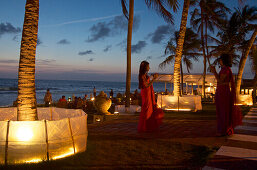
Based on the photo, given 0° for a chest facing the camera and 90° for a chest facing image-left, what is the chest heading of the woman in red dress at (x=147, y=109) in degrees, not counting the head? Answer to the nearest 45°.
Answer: approximately 270°

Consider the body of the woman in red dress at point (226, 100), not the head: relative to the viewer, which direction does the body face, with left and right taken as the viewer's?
facing to the left of the viewer

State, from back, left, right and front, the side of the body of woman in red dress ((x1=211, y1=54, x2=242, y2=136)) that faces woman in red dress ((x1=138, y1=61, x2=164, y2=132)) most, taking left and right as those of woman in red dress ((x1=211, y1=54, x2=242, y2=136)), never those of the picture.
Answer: front

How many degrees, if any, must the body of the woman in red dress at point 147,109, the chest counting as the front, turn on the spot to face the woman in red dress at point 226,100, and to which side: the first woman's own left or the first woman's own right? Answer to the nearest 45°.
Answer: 0° — they already face them

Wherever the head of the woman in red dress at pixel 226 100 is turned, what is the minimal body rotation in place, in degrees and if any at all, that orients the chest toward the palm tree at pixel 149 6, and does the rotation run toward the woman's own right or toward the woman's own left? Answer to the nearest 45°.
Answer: approximately 45° to the woman's own right

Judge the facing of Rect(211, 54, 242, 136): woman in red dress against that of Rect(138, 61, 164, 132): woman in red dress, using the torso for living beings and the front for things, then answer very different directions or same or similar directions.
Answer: very different directions

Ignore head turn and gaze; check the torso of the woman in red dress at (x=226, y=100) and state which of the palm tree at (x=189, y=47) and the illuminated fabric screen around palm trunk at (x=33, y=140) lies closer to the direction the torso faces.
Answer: the illuminated fabric screen around palm trunk

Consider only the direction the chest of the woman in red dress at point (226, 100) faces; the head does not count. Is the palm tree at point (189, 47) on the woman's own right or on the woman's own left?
on the woman's own right

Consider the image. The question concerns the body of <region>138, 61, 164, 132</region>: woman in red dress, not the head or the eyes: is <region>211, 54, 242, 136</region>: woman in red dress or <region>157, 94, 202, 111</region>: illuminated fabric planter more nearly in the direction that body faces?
the woman in red dress

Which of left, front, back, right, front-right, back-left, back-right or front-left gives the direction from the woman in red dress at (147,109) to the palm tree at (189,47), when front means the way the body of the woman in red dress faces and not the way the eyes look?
left
